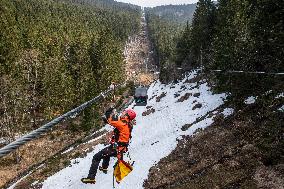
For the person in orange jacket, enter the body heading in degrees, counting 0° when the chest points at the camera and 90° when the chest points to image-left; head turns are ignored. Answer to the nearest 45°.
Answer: approximately 90°
